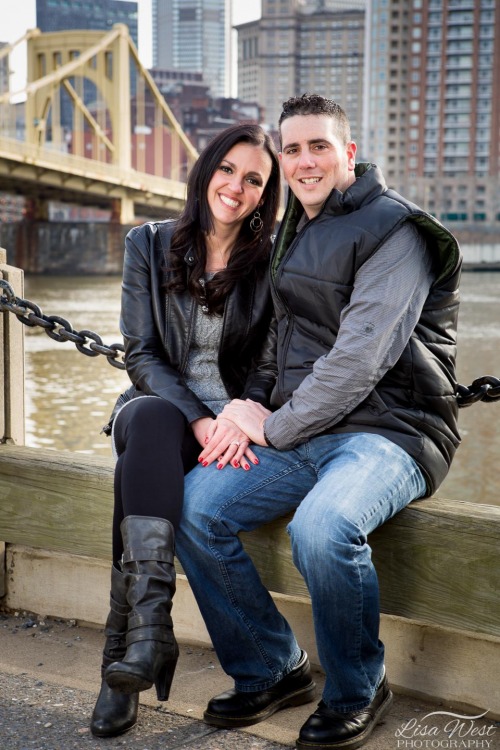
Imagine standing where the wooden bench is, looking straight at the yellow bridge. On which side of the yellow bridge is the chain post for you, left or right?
left

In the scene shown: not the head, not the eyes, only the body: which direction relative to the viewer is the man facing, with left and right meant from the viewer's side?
facing the viewer and to the left of the viewer

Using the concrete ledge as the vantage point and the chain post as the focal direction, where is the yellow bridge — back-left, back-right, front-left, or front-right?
front-right

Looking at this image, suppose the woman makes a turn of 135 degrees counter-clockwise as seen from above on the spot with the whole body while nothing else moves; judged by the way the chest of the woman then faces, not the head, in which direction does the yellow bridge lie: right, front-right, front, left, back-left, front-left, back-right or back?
front-left

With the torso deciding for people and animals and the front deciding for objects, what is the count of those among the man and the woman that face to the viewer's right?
0

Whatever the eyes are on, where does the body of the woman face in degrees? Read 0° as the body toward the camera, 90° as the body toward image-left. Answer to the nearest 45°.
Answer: approximately 0°
